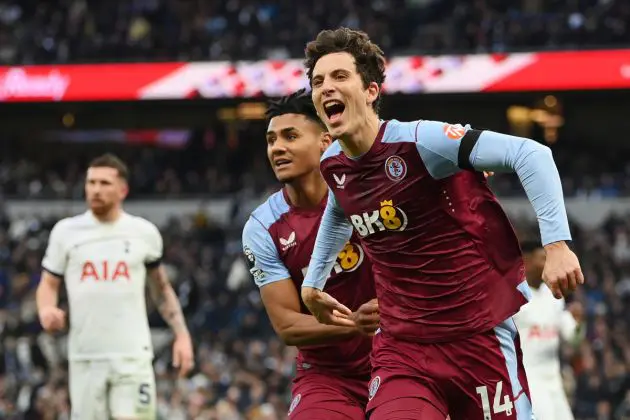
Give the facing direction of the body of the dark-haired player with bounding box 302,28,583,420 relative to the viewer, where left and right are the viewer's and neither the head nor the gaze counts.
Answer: facing the viewer and to the left of the viewer

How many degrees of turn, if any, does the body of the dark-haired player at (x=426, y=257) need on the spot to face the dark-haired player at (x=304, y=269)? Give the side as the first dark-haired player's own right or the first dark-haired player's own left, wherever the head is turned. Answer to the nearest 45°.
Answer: approximately 90° to the first dark-haired player's own right

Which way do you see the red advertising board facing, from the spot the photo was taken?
facing the viewer

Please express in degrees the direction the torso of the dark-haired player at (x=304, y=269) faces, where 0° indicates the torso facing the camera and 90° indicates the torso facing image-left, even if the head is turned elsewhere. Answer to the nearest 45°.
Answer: approximately 0°

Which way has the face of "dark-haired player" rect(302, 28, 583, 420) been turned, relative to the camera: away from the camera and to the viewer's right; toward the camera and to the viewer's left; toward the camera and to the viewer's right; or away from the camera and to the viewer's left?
toward the camera and to the viewer's left

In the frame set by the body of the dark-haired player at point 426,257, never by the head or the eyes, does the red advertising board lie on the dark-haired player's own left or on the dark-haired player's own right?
on the dark-haired player's own right

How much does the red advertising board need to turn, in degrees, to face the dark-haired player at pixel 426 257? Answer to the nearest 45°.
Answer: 0° — it already faces them
